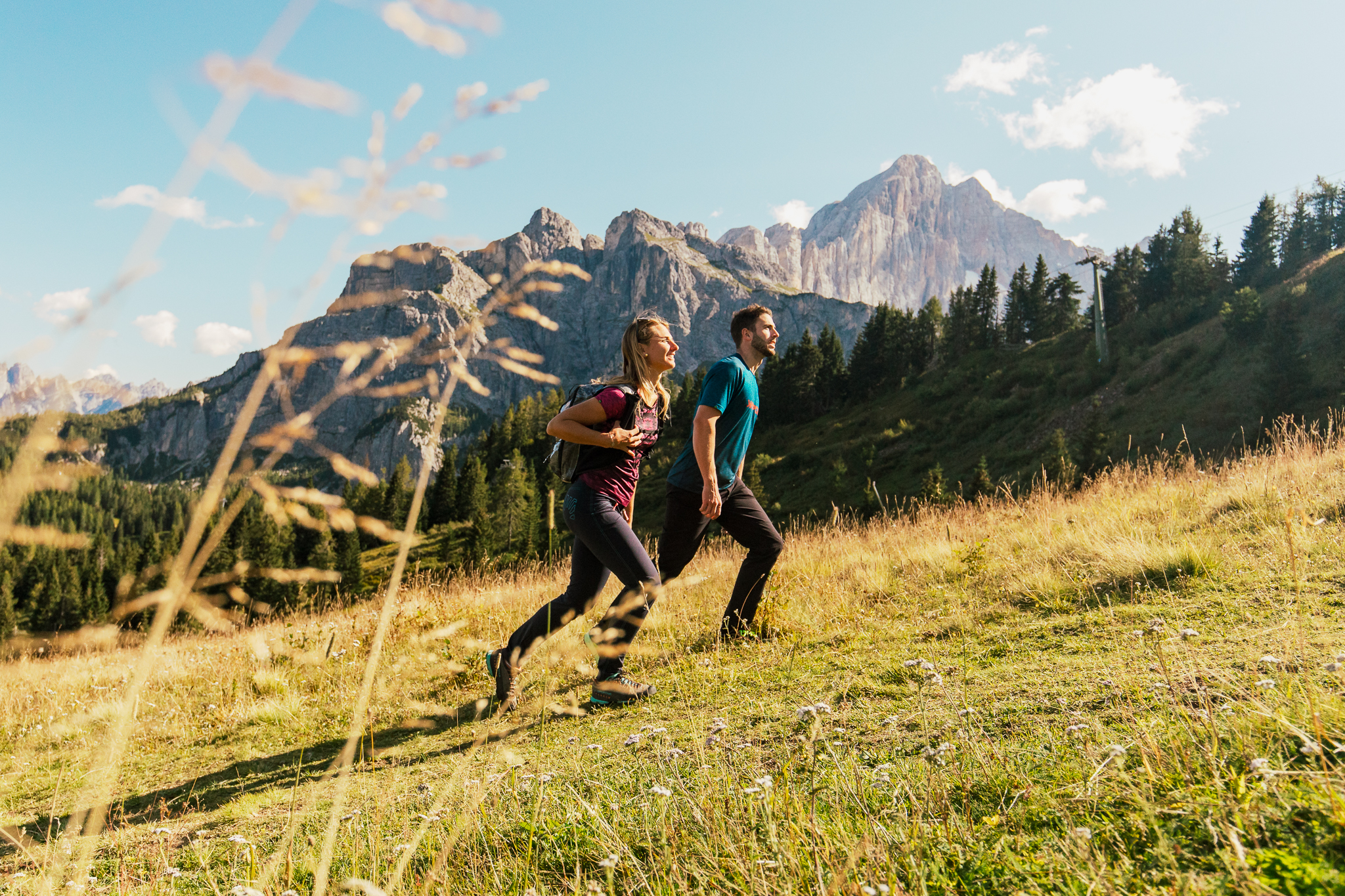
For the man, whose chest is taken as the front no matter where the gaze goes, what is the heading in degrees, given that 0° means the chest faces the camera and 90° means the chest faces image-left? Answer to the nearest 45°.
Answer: approximately 270°

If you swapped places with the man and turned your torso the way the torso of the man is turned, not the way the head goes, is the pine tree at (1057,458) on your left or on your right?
on your left

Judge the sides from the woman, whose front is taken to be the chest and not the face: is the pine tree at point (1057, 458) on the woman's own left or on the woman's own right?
on the woman's own left

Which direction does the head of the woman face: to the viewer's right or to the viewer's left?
to the viewer's right

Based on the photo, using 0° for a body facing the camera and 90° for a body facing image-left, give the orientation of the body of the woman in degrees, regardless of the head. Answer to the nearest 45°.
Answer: approximately 270°

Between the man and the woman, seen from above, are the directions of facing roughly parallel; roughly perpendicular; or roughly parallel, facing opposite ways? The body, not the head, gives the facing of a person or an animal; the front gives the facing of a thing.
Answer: roughly parallel

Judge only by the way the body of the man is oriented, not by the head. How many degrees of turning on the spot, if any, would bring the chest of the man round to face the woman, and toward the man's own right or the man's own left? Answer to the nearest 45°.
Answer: approximately 135° to the man's own right

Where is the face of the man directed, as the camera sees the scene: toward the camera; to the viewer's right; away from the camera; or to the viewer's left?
to the viewer's right
